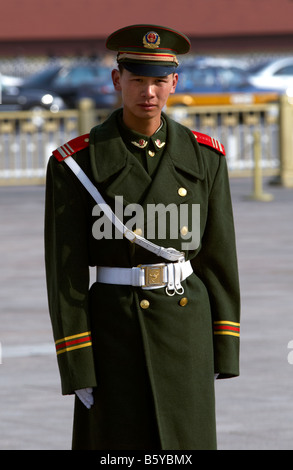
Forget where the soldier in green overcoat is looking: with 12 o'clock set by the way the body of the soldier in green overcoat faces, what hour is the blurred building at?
The blurred building is roughly at 6 o'clock from the soldier in green overcoat.

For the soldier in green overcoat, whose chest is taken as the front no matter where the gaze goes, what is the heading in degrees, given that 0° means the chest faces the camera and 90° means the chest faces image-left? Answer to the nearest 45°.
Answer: approximately 0°

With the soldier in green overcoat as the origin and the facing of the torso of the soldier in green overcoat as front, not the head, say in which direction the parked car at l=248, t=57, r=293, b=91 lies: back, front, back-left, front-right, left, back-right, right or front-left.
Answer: back
